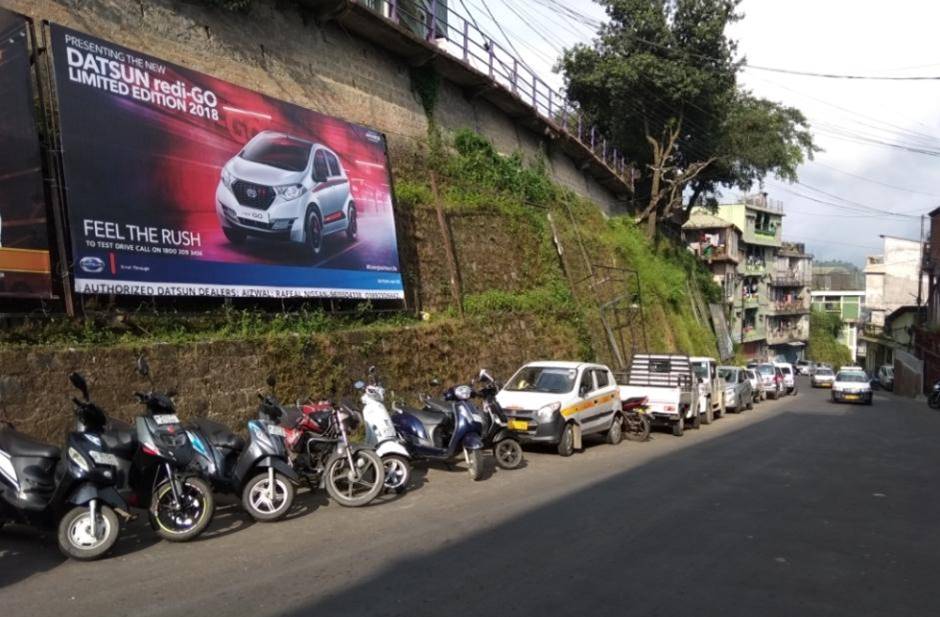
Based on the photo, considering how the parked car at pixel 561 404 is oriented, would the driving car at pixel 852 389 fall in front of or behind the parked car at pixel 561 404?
behind

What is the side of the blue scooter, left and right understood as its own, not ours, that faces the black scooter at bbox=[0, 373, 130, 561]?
right

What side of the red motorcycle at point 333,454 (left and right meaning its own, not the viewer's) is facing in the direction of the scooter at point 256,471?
right

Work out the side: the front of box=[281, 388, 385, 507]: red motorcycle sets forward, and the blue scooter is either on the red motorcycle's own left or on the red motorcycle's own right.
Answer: on the red motorcycle's own left

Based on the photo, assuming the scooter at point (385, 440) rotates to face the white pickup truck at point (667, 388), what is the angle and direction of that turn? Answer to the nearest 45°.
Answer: approximately 90° to its left

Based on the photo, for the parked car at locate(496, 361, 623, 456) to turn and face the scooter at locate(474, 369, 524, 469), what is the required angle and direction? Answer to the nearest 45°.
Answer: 0° — it already faces it

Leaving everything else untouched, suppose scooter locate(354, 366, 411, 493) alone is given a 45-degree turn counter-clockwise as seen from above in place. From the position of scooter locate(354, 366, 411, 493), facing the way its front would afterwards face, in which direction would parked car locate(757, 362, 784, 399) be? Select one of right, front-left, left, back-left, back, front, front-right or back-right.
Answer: front-left

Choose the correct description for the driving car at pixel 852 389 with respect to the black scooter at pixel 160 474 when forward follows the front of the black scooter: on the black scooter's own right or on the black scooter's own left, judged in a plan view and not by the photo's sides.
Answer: on the black scooter's own left

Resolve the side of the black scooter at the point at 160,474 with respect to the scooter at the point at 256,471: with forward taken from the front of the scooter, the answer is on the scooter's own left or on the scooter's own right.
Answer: on the scooter's own right
